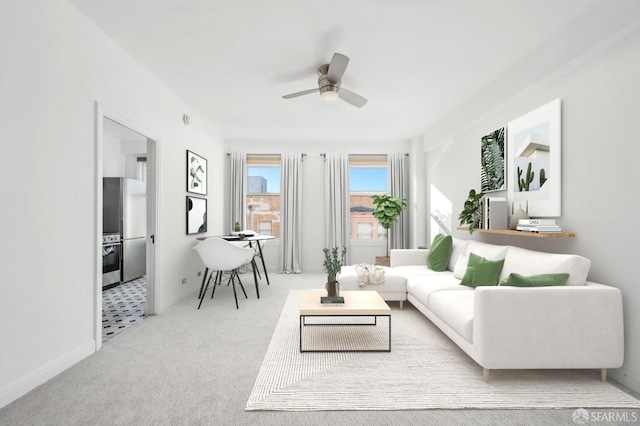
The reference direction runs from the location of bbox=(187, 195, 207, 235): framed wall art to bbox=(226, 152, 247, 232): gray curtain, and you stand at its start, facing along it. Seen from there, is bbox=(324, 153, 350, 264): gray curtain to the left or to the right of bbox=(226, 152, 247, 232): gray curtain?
right

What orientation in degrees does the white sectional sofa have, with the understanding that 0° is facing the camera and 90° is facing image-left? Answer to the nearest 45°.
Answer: approximately 90°

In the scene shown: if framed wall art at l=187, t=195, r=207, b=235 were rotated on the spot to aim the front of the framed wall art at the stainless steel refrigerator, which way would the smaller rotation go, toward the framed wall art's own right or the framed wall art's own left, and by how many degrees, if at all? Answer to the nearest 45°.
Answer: approximately 180°

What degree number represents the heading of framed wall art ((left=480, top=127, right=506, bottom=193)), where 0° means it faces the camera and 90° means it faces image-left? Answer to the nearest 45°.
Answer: approximately 45°
